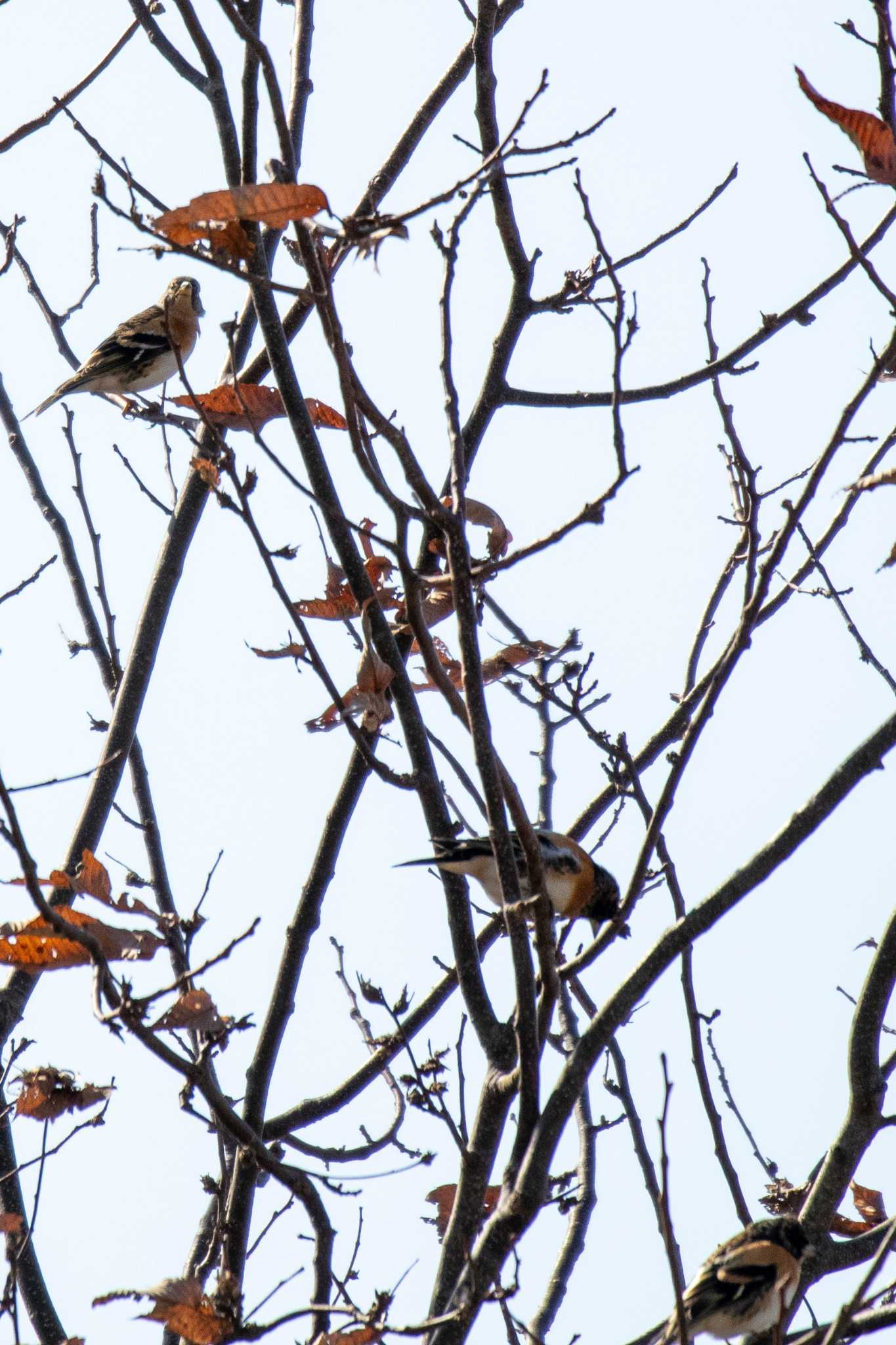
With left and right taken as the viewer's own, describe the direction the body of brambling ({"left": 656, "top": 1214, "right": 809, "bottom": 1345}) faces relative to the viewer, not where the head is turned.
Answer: facing to the right of the viewer

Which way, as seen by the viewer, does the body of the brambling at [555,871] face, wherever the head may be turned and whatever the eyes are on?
to the viewer's right

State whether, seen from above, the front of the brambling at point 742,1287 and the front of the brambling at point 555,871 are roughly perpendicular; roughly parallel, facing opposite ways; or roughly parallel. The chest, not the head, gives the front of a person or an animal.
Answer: roughly parallel

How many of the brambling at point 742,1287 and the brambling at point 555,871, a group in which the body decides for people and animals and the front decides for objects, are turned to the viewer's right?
2
